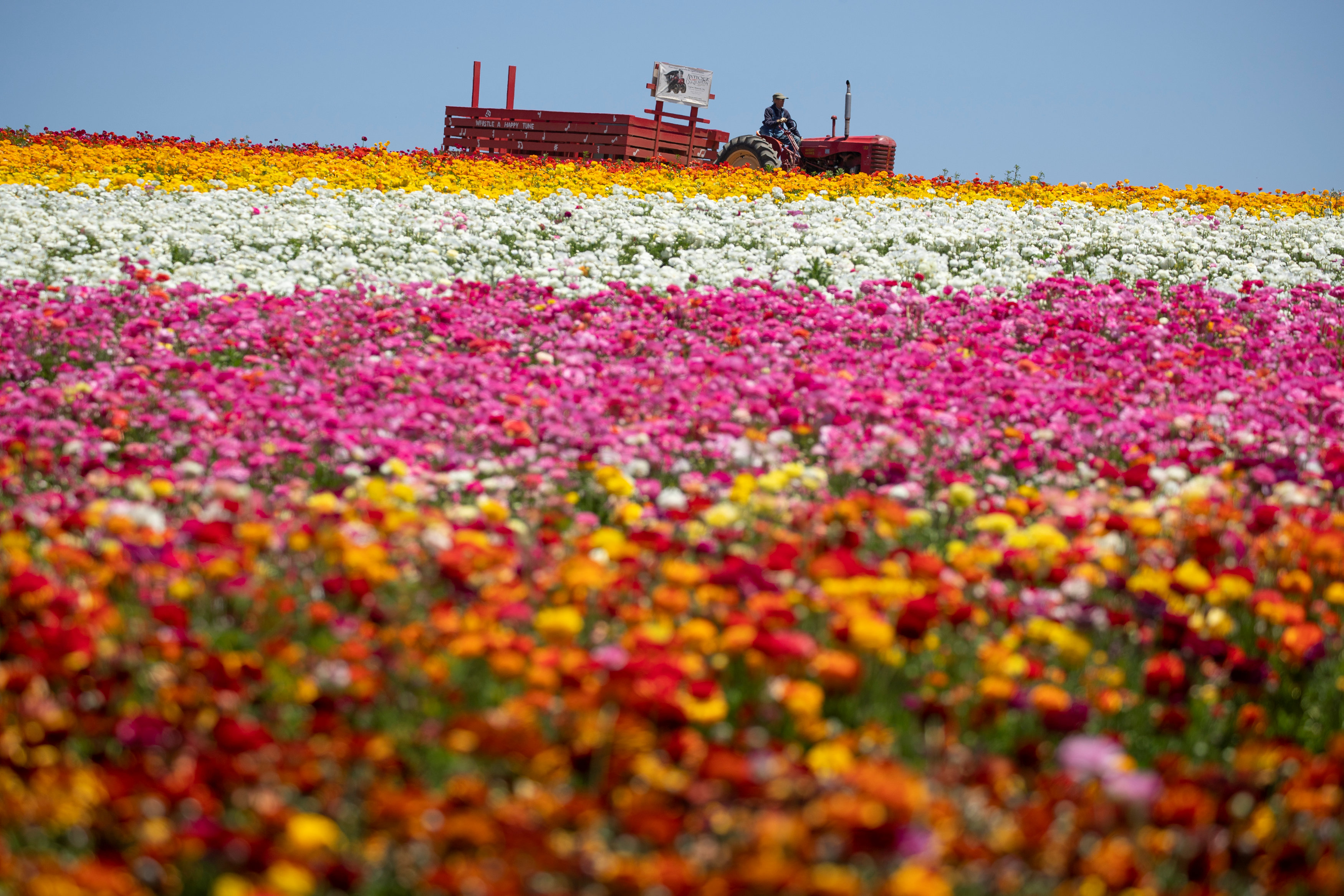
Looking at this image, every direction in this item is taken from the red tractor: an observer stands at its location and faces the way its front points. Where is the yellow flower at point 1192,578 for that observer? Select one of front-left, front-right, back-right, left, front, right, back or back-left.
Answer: front-right

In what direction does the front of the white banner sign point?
toward the camera

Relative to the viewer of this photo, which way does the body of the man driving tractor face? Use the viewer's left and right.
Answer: facing the viewer and to the right of the viewer

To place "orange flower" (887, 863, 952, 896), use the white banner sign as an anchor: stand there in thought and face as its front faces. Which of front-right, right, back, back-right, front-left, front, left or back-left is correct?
front

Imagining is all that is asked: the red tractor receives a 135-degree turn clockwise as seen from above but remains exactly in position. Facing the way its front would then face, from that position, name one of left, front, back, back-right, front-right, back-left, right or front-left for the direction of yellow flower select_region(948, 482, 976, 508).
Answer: left

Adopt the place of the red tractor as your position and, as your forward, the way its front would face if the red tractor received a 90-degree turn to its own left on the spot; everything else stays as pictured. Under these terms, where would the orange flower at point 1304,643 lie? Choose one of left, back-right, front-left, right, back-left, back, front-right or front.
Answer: back-right

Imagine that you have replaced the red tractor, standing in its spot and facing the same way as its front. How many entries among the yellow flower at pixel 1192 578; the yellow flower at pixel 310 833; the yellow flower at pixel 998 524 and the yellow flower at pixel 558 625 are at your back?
0

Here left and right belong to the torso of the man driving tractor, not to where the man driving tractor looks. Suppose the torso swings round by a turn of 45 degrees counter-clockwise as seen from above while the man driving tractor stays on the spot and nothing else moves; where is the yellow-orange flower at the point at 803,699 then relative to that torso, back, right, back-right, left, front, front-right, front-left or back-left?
right

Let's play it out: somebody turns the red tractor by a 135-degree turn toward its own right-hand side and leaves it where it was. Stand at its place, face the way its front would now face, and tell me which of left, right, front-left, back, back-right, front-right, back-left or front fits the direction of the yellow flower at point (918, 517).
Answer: left

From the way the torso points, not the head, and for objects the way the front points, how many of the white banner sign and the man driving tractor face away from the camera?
0

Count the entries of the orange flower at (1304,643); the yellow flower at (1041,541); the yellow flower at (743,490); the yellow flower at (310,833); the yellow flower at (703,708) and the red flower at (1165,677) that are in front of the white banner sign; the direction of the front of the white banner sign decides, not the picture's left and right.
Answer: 6

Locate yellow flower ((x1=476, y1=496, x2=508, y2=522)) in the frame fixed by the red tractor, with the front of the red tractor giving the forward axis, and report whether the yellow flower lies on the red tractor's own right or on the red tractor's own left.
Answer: on the red tractor's own right

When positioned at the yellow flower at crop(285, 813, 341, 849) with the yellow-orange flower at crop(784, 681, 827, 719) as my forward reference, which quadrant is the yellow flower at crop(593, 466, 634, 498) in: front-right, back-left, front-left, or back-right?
front-left

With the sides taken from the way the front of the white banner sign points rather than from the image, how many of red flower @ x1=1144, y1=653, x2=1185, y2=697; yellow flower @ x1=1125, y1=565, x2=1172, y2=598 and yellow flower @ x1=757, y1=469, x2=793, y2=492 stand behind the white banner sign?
0

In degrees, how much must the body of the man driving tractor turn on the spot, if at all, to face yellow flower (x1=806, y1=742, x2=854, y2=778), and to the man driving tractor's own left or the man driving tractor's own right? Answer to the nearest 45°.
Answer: approximately 45° to the man driving tractor's own right

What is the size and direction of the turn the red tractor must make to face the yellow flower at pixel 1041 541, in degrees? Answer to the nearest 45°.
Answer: approximately 45° to its right

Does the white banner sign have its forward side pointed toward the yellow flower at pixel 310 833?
yes

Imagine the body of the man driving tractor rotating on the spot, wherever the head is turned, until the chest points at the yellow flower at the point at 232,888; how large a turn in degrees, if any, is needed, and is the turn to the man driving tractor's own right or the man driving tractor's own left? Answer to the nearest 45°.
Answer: approximately 45° to the man driving tractor's own right

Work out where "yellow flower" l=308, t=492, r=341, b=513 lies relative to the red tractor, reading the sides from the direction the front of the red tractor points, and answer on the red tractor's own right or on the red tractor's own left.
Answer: on the red tractor's own right

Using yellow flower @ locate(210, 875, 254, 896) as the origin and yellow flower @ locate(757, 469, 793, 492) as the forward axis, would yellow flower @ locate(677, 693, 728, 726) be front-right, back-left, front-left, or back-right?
front-right
